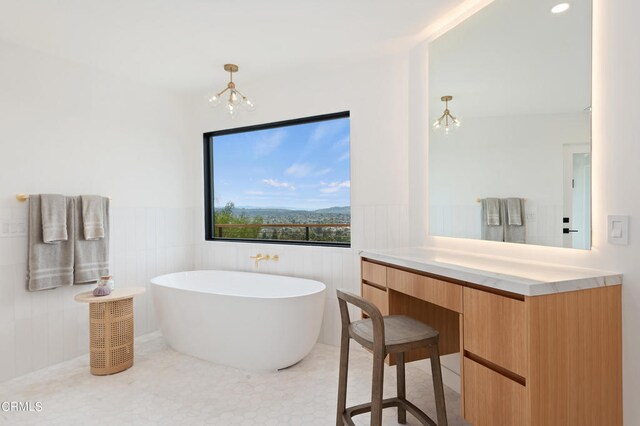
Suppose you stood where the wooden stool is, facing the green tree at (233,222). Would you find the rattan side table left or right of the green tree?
left

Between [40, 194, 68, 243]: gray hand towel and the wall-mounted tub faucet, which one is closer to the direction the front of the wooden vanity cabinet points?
the gray hand towel

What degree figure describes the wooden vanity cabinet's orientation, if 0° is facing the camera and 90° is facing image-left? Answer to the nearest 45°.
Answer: approximately 45°

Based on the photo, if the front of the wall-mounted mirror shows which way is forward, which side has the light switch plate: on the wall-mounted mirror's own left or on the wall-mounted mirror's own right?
on the wall-mounted mirror's own left
